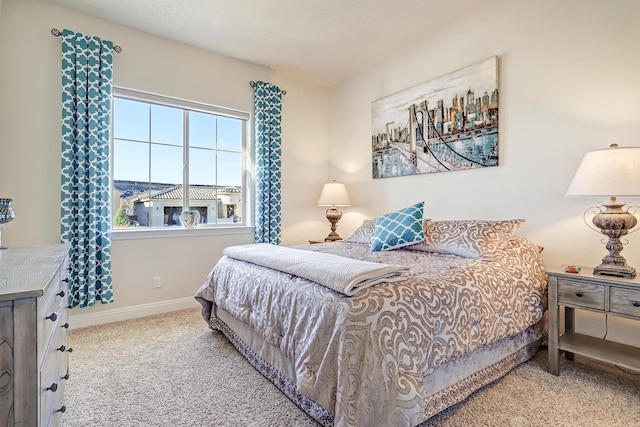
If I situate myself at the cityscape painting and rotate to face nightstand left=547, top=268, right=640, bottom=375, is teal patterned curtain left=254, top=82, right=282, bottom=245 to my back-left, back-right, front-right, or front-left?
back-right

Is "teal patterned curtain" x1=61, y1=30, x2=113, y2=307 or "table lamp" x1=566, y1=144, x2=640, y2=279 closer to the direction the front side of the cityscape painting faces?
the teal patterned curtain

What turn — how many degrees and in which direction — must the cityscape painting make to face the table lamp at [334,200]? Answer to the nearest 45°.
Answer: approximately 45° to its right

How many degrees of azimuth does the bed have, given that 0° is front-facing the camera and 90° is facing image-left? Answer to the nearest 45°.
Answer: approximately 45°

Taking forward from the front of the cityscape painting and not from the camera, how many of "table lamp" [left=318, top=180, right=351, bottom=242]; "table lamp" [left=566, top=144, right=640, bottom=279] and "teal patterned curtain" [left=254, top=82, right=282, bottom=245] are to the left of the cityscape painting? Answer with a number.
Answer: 1

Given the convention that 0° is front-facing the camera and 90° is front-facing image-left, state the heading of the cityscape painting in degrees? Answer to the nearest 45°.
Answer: approximately 45°

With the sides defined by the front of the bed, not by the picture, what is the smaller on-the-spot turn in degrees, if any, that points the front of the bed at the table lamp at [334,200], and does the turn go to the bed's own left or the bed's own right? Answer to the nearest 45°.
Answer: approximately 135° to the bed's own right

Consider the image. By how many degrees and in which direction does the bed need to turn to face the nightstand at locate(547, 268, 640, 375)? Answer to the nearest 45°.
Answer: approximately 135° to its left

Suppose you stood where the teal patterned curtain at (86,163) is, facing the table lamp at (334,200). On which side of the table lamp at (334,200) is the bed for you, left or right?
right

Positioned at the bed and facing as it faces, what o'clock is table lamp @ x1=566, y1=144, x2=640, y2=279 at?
The table lamp is roughly at 7 o'clock from the bed.

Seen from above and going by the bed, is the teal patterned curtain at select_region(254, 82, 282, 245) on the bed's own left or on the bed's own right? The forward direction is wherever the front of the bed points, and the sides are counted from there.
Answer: on the bed's own right
